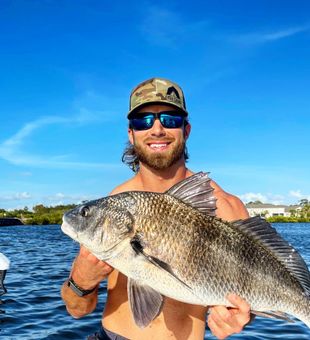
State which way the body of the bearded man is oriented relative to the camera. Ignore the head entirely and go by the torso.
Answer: toward the camera

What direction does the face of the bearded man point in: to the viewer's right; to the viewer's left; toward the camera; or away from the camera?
toward the camera
